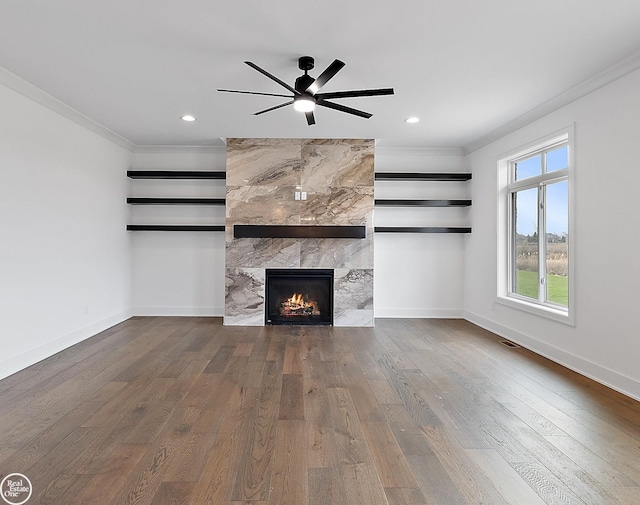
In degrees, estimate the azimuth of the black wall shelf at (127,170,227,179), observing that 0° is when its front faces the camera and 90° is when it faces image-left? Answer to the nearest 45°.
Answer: approximately 0°

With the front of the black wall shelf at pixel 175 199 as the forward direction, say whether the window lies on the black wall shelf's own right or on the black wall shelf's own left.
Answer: on the black wall shelf's own left

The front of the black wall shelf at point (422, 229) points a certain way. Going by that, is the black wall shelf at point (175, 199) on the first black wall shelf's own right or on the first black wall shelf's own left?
on the first black wall shelf's own right

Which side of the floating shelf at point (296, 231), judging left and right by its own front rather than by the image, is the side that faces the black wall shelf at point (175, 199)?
right

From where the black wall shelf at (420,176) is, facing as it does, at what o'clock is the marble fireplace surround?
The marble fireplace surround is roughly at 2 o'clock from the black wall shelf.

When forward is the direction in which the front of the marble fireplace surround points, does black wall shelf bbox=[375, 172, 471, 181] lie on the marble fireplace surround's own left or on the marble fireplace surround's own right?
on the marble fireplace surround's own left
